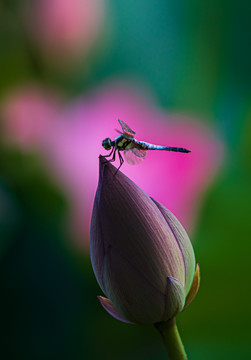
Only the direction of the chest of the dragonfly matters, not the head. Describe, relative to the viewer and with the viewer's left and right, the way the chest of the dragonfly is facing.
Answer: facing to the left of the viewer
